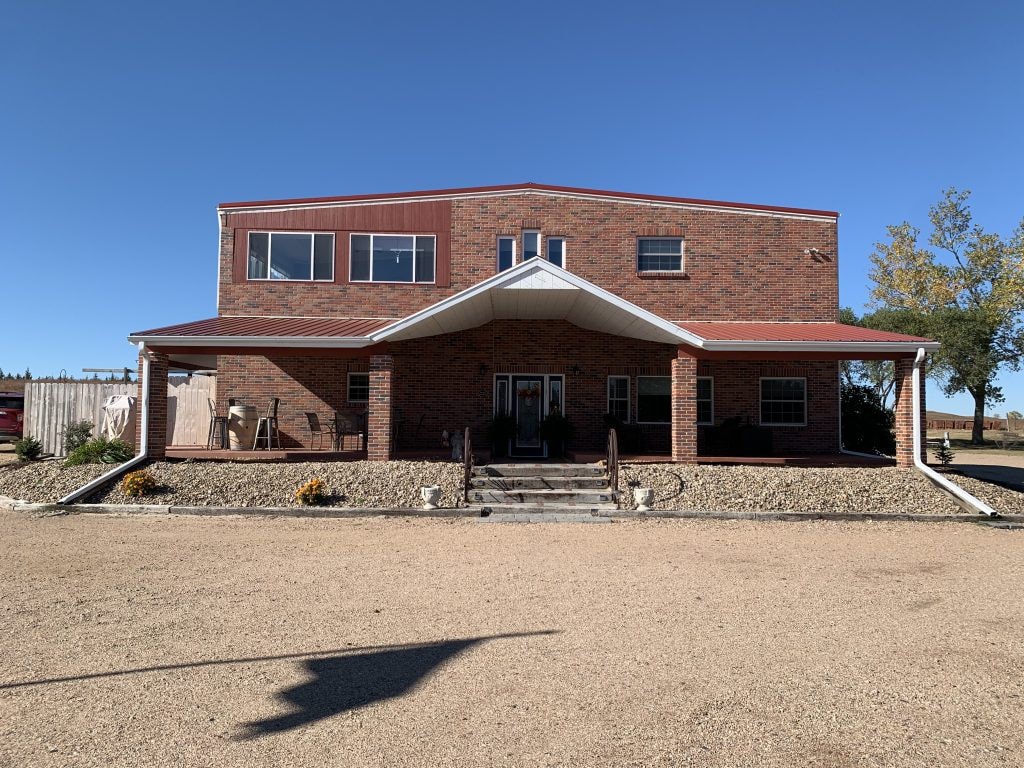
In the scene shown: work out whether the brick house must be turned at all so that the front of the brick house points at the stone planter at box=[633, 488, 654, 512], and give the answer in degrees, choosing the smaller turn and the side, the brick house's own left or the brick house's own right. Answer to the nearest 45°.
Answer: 0° — it already faces it

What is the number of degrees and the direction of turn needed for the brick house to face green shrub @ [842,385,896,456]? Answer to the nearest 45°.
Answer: approximately 90° to its left

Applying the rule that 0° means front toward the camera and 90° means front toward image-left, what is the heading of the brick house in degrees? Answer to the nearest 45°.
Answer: approximately 0°

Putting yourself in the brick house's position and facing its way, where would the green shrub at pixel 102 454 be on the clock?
The green shrub is roughly at 2 o'clock from the brick house.

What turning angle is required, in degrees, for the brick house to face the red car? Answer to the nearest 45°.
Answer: approximately 90° to its right

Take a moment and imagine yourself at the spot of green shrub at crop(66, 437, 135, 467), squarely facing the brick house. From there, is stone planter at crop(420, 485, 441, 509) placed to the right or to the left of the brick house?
right

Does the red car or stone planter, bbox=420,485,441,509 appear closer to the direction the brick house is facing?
the stone planter

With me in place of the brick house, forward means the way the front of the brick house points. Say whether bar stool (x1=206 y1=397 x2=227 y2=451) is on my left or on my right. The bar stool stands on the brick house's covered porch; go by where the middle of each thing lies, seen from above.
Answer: on my right

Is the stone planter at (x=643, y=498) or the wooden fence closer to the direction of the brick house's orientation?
the stone planter
